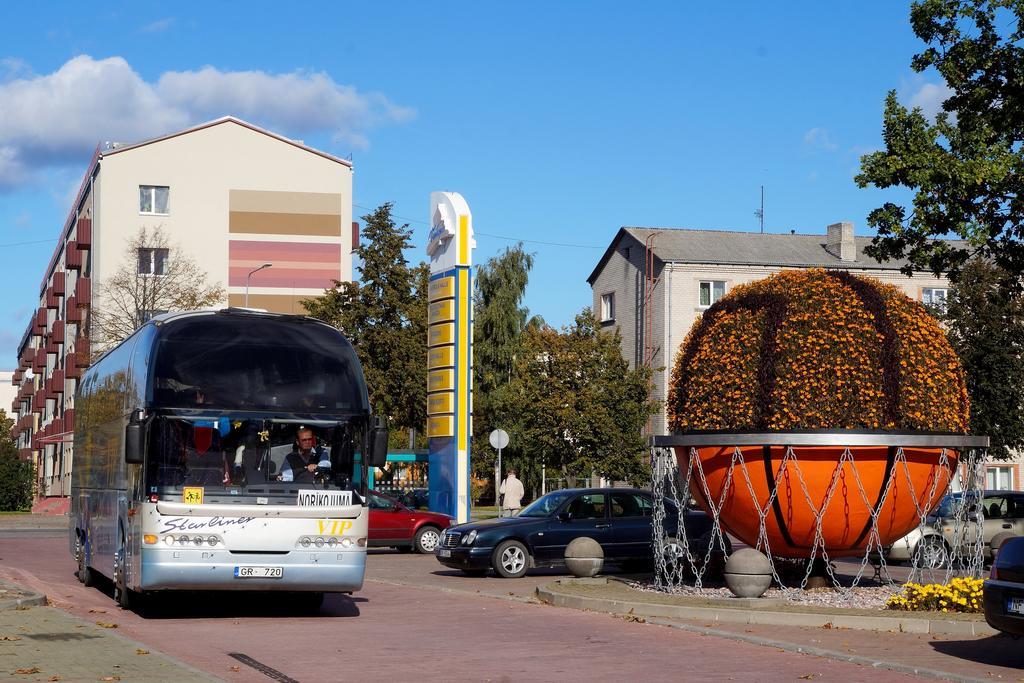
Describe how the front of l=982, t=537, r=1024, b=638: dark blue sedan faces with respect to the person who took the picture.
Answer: facing away from the viewer

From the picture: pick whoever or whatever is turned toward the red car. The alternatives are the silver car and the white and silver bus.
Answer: the silver car

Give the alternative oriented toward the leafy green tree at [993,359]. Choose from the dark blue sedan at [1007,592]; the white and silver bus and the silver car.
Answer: the dark blue sedan

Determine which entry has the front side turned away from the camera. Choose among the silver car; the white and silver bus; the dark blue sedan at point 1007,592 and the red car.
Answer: the dark blue sedan

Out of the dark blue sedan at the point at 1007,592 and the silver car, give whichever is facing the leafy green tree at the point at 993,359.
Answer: the dark blue sedan

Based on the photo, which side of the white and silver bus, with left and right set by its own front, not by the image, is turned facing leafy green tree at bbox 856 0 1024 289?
left

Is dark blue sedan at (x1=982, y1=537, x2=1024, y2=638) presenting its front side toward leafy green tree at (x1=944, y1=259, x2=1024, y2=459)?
yes

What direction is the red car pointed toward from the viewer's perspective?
to the viewer's right

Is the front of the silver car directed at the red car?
yes

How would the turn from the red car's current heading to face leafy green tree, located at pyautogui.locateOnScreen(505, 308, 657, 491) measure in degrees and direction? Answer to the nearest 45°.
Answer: approximately 90° to its left

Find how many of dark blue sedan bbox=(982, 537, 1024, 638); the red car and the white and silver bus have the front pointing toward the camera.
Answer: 1

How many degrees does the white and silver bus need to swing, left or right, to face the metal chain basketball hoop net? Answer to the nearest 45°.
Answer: approximately 90° to its left

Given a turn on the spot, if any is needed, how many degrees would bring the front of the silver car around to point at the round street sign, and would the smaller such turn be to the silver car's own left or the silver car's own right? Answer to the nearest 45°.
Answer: approximately 45° to the silver car's own right

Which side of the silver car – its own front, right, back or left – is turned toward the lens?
left

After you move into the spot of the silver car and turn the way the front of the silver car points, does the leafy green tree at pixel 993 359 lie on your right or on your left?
on your right

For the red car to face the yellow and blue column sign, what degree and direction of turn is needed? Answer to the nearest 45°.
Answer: approximately 90° to its left

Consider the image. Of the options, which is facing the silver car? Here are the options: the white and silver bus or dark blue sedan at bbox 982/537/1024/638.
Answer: the dark blue sedan
